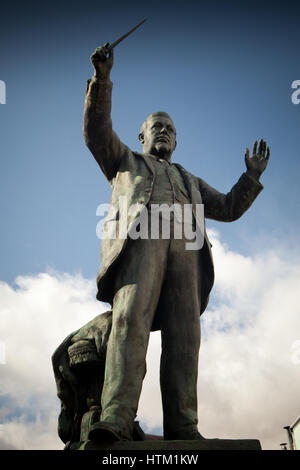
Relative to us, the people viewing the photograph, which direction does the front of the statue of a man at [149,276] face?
facing the viewer
